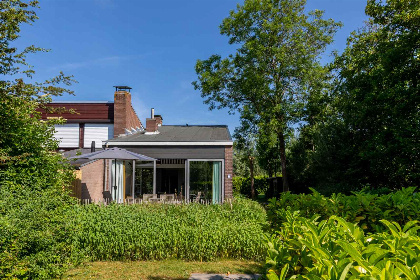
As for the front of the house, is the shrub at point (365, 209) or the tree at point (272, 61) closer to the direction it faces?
the shrub

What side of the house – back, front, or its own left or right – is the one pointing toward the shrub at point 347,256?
front

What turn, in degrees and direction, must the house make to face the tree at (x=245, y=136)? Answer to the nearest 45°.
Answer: approximately 135° to its left

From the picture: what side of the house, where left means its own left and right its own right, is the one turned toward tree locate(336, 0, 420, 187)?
left

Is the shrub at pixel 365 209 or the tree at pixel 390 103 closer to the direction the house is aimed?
the shrub

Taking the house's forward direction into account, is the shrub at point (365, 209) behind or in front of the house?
in front

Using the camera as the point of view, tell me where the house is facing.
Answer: facing the viewer

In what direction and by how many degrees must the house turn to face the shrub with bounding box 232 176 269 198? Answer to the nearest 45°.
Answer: approximately 135° to its left

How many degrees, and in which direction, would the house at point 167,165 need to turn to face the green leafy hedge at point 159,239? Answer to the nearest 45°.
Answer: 0° — it already faces it

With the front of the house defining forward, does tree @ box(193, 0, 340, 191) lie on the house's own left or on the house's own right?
on the house's own left

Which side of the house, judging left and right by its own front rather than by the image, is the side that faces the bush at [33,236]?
front
